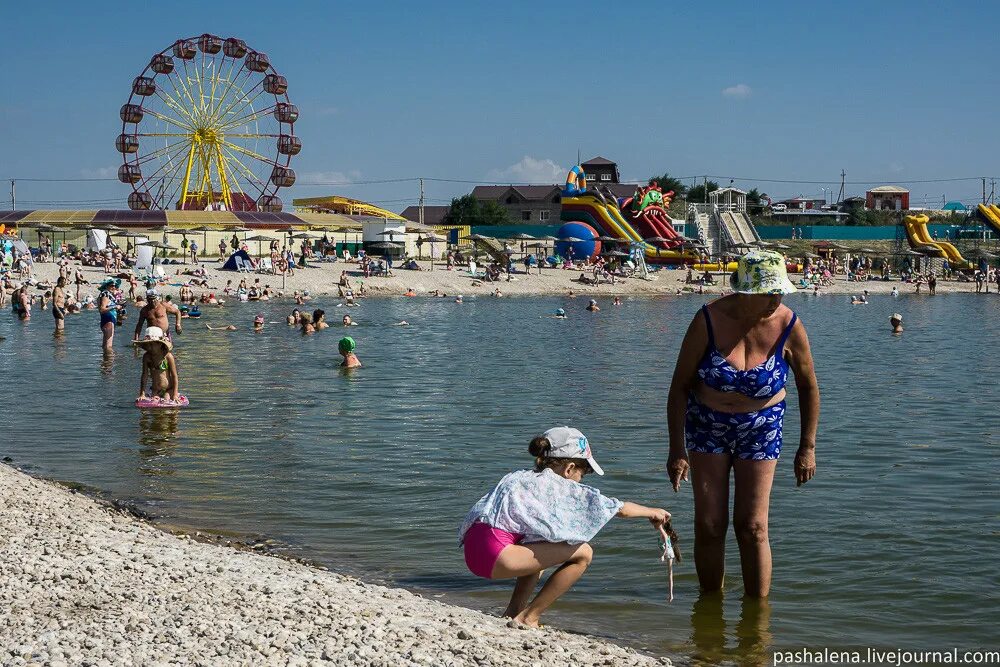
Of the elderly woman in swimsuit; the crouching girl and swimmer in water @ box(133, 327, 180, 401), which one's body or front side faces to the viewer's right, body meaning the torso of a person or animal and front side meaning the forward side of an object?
the crouching girl

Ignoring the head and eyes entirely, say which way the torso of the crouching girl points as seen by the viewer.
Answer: to the viewer's right

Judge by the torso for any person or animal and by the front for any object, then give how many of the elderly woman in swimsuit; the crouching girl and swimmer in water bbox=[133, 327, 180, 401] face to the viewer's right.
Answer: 1

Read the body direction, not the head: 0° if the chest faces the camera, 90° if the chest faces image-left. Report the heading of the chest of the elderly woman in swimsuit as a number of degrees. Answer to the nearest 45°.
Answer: approximately 0°

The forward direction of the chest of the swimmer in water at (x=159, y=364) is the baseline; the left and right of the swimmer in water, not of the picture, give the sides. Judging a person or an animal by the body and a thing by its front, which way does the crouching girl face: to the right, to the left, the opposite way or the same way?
to the left

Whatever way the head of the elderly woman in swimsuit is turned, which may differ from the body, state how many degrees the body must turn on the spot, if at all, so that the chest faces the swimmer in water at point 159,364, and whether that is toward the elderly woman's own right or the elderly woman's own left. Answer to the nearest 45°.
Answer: approximately 135° to the elderly woman's own right

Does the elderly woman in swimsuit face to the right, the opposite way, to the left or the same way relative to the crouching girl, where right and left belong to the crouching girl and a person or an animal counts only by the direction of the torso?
to the right

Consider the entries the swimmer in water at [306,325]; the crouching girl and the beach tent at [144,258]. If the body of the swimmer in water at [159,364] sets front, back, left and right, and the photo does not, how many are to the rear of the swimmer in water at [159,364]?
2

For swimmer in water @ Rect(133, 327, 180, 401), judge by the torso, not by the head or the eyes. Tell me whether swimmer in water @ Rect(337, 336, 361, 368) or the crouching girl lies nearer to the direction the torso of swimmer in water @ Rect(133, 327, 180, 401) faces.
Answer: the crouching girl

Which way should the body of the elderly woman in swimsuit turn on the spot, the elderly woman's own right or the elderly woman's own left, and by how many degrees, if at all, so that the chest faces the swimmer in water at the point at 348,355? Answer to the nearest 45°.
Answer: approximately 135° to the elderly woman's own right

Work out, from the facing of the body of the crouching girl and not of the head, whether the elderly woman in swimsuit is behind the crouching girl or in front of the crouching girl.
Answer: in front
